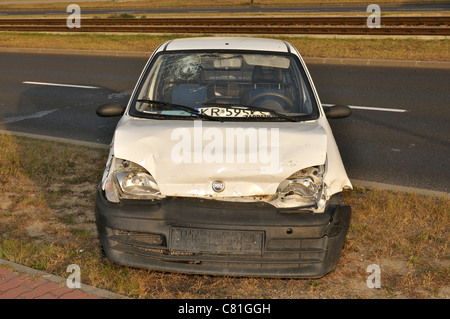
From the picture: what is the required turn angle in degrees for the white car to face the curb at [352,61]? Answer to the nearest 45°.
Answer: approximately 180°

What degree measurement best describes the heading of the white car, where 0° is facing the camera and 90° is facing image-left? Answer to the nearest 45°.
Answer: approximately 0°

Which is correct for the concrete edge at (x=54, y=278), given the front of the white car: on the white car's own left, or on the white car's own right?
on the white car's own right
